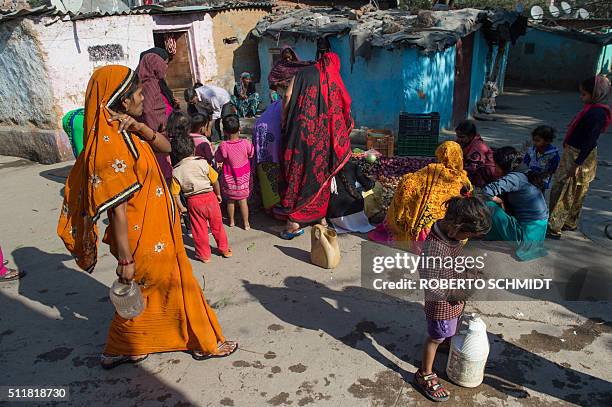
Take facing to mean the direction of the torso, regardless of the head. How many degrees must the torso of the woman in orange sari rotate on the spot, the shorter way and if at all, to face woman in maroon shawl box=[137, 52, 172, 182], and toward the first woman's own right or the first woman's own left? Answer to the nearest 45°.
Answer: approximately 90° to the first woman's own left

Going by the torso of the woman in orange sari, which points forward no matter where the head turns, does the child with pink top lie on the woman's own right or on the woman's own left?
on the woman's own left

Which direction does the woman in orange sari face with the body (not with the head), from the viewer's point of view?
to the viewer's right

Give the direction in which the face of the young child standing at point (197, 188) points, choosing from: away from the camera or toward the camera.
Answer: away from the camera

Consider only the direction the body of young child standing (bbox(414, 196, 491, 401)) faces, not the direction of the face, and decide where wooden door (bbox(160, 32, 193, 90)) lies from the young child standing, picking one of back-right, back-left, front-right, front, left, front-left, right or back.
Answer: back

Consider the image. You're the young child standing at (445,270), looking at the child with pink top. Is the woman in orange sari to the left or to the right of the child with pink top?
left

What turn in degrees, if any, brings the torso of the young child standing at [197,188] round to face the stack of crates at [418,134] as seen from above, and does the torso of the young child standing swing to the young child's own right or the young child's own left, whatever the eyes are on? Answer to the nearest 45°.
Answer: approximately 45° to the young child's own right
